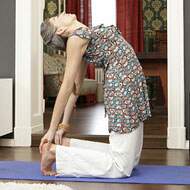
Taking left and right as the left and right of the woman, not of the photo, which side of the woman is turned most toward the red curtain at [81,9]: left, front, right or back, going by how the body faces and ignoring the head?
left

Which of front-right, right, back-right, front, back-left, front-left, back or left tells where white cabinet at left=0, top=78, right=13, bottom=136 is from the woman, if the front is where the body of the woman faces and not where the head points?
back-left

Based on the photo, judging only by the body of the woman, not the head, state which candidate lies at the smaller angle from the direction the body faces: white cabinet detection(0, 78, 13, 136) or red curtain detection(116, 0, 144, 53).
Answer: the red curtain

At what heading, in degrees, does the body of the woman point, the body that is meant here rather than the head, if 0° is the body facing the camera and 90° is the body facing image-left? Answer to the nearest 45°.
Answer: approximately 270°

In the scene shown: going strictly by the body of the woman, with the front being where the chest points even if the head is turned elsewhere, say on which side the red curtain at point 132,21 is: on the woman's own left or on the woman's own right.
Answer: on the woman's own left
